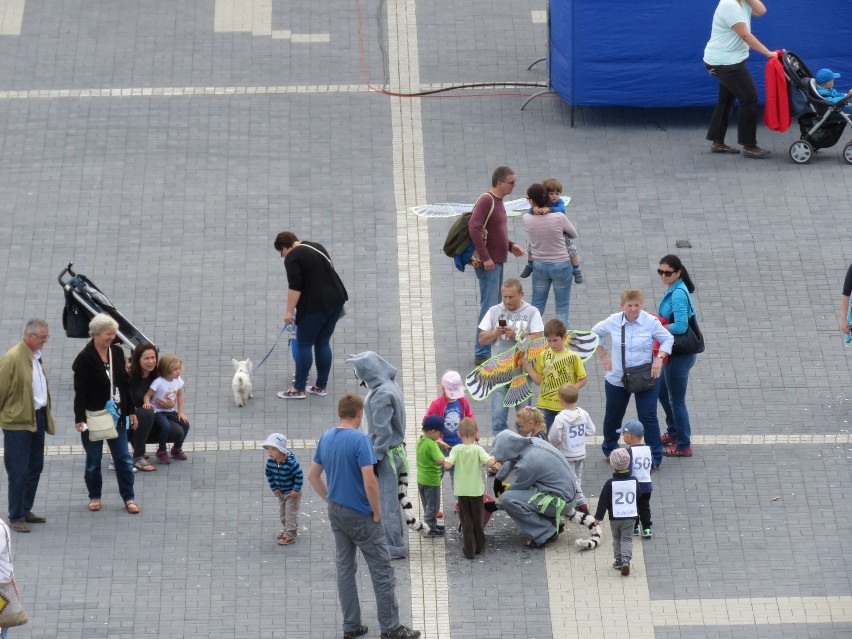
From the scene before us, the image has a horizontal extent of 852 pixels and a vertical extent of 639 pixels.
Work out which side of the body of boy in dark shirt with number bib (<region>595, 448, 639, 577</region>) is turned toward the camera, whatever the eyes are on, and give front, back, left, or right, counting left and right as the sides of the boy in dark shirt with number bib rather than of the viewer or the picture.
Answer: back

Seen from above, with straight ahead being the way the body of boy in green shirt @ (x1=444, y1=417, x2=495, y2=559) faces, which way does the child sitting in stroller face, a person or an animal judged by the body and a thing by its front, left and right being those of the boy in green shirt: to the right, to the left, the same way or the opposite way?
to the right

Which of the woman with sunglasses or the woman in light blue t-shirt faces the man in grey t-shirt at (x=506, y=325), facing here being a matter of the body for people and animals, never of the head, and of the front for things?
the woman with sunglasses

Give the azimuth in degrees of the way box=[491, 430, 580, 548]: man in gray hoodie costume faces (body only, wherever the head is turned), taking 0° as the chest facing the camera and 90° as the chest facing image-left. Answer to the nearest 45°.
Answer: approximately 90°

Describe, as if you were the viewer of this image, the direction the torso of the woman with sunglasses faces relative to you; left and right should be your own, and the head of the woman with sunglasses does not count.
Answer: facing to the left of the viewer

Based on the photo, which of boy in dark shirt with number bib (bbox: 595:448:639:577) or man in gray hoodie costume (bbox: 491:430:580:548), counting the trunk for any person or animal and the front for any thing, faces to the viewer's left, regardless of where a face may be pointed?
the man in gray hoodie costume

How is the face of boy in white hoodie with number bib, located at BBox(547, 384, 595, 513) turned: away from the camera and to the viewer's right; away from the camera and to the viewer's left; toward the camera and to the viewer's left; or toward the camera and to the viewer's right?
away from the camera and to the viewer's left

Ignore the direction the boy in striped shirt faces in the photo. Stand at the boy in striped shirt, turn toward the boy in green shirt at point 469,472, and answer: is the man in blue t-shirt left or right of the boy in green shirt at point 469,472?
right

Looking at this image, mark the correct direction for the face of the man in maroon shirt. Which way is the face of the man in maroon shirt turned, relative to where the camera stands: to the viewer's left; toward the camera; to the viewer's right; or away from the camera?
to the viewer's right

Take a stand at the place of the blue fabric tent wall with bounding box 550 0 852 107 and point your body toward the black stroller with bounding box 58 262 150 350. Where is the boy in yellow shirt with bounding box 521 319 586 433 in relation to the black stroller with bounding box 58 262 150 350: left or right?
left

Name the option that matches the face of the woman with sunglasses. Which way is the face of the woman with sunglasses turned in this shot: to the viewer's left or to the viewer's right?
to the viewer's left

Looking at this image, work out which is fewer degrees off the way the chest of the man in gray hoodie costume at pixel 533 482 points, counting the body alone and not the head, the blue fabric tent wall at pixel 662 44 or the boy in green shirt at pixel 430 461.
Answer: the boy in green shirt
